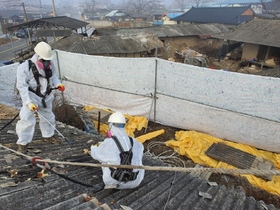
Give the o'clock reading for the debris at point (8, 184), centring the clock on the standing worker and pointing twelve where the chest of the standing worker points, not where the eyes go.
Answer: The debris is roughly at 2 o'clock from the standing worker.

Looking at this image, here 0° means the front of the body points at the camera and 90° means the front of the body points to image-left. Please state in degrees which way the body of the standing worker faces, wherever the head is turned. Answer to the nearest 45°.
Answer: approximately 315°

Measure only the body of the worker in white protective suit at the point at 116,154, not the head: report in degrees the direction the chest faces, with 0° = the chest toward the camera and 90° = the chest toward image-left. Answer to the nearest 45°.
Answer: approximately 135°

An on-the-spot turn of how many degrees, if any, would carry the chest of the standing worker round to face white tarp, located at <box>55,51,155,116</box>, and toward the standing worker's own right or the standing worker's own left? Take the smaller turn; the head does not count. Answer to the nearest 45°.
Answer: approximately 90° to the standing worker's own left

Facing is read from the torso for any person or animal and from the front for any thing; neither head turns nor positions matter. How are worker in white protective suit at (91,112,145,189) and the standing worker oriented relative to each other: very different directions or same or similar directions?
very different directions

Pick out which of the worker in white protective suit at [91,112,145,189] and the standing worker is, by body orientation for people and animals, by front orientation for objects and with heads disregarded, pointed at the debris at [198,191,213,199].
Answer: the standing worker

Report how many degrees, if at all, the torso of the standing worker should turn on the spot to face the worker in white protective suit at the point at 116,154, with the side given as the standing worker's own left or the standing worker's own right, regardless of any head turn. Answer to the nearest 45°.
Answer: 0° — they already face them

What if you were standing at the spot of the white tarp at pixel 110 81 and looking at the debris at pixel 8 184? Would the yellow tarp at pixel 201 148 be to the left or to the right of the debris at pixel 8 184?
left

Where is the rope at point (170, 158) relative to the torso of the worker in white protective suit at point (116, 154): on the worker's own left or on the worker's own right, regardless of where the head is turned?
on the worker's own right

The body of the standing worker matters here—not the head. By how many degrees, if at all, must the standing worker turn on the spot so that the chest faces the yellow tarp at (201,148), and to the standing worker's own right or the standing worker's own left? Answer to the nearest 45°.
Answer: approximately 45° to the standing worker's own left
